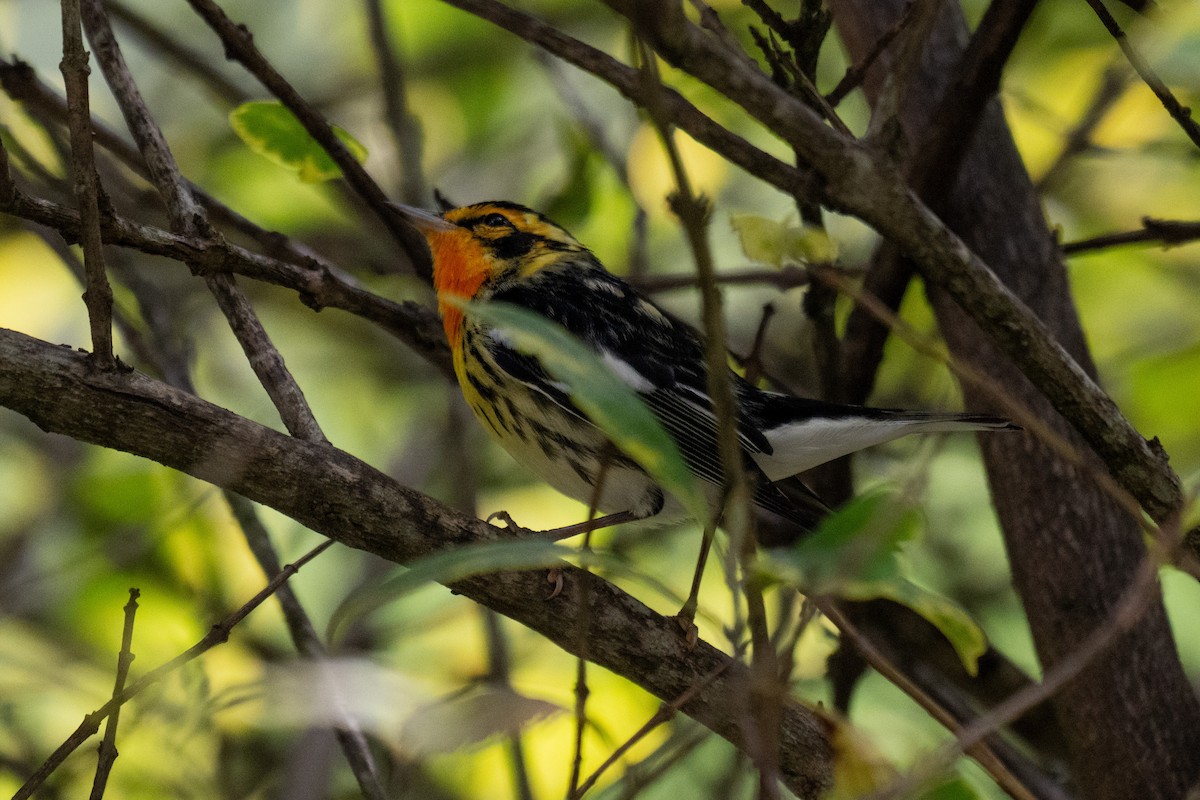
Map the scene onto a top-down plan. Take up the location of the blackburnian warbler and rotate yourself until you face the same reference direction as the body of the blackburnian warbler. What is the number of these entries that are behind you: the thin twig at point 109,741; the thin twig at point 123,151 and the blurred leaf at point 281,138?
0

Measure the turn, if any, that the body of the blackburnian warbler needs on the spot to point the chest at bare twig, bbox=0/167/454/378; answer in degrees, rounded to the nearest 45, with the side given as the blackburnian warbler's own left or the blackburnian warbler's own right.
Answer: approximately 45° to the blackburnian warbler's own left

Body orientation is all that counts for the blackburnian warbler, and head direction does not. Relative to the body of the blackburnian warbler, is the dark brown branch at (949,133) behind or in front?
behind

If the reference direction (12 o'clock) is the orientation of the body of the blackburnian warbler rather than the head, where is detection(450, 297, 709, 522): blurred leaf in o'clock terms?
The blurred leaf is roughly at 9 o'clock from the blackburnian warbler.

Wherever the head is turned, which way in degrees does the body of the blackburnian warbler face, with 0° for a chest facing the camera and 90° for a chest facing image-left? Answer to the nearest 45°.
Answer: approximately 90°

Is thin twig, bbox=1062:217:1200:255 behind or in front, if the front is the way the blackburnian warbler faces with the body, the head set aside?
behind

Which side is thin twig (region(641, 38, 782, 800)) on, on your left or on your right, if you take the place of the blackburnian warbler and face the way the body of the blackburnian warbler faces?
on your left

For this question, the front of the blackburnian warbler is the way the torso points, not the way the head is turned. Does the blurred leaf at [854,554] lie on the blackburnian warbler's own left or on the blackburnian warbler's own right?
on the blackburnian warbler's own left

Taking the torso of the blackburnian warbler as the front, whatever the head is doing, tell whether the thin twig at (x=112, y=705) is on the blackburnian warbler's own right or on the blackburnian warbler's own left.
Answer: on the blackburnian warbler's own left
